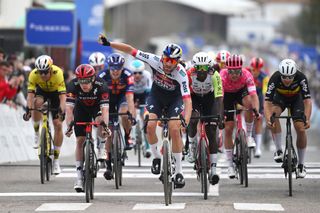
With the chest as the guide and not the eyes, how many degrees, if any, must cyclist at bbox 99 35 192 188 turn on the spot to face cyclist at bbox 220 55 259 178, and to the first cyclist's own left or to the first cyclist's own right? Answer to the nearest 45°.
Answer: approximately 135° to the first cyclist's own left

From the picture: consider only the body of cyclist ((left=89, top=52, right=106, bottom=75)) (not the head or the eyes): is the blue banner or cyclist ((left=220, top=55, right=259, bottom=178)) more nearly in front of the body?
the cyclist

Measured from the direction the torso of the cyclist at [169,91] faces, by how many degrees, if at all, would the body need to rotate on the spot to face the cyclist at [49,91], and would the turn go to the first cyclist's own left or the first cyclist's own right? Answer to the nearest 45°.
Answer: approximately 135° to the first cyclist's own right

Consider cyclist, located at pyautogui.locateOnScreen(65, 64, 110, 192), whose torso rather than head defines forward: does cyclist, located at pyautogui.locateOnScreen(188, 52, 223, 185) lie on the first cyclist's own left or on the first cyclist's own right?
on the first cyclist's own left

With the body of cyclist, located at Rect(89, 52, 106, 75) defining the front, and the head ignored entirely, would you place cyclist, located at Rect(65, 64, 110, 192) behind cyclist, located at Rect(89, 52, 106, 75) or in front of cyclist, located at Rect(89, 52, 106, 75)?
in front

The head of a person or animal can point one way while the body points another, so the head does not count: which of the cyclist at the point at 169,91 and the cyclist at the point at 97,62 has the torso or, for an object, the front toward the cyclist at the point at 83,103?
the cyclist at the point at 97,62

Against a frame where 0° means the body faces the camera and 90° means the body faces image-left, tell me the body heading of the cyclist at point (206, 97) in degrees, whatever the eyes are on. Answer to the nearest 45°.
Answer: approximately 0°

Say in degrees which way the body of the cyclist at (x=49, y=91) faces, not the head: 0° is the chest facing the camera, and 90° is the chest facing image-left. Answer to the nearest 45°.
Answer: approximately 0°
